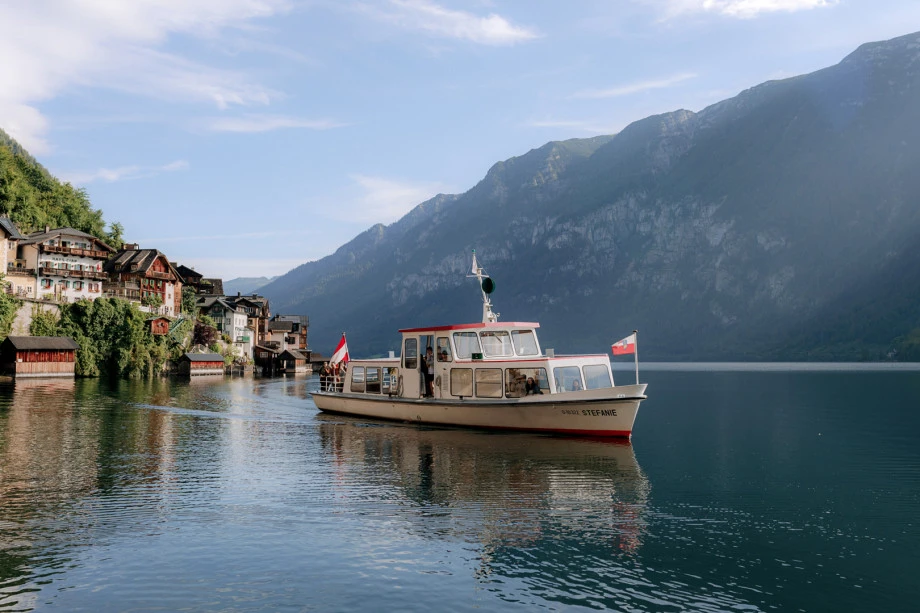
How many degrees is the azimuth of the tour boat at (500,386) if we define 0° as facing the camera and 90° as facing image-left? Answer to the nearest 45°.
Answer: approximately 315°
